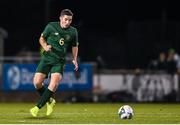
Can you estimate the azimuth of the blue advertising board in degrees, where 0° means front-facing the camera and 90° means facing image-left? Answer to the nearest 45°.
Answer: approximately 0°

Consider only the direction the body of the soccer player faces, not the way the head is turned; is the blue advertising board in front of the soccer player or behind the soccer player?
behind

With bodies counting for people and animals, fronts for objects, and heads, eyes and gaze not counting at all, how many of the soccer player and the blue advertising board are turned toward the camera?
2

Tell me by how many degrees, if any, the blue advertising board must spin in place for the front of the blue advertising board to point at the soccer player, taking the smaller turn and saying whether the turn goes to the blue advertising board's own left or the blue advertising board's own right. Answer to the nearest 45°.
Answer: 0° — it already faces them
